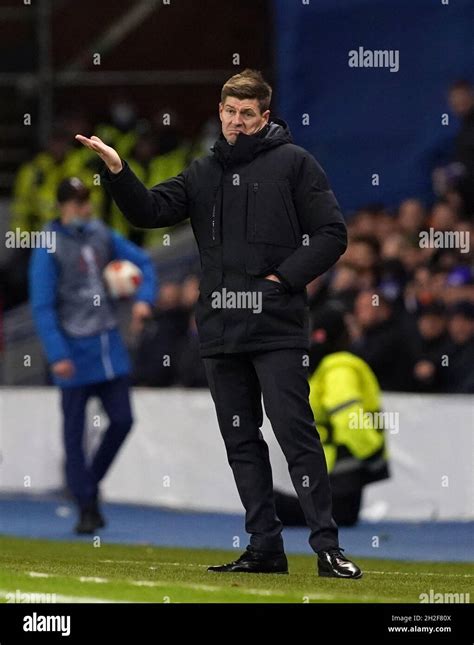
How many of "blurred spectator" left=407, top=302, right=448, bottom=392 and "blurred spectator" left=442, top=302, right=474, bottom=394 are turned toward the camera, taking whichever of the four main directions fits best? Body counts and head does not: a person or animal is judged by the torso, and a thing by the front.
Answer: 2

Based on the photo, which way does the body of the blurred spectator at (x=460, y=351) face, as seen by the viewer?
toward the camera

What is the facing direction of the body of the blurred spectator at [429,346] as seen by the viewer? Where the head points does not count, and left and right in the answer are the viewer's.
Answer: facing the viewer

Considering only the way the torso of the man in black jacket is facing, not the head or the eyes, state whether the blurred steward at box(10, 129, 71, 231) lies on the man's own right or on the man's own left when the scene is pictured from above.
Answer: on the man's own right
